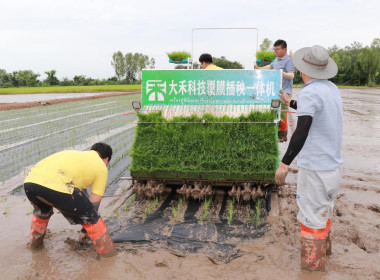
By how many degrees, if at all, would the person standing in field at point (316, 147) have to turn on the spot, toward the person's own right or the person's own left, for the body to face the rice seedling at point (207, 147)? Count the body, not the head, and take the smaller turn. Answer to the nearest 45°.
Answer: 0° — they already face it

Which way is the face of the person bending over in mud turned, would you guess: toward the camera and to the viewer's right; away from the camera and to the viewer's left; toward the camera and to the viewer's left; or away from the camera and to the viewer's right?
away from the camera and to the viewer's right

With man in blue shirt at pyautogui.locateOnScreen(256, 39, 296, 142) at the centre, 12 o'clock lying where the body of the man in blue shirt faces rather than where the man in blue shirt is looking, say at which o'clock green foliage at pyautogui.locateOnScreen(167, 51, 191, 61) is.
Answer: The green foliage is roughly at 2 o'clock from the man in blue shirt.

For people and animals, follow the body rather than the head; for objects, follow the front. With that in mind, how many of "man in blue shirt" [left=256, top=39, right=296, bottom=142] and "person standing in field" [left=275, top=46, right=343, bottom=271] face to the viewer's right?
0

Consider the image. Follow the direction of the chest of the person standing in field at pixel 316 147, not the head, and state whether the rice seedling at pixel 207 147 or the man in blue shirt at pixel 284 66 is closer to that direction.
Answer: the rice seedling

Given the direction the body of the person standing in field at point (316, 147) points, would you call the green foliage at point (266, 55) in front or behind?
in front

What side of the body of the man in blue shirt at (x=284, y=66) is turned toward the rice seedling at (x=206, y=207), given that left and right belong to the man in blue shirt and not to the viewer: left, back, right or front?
front

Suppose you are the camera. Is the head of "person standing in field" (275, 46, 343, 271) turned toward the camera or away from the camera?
away from the camera

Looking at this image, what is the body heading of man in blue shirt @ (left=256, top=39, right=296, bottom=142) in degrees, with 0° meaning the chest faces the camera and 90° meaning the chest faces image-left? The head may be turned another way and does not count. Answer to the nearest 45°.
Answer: approximately 45°

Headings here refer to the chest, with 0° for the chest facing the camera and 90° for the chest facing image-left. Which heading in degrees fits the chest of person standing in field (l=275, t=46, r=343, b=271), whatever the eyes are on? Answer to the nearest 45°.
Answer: approximately 135°
